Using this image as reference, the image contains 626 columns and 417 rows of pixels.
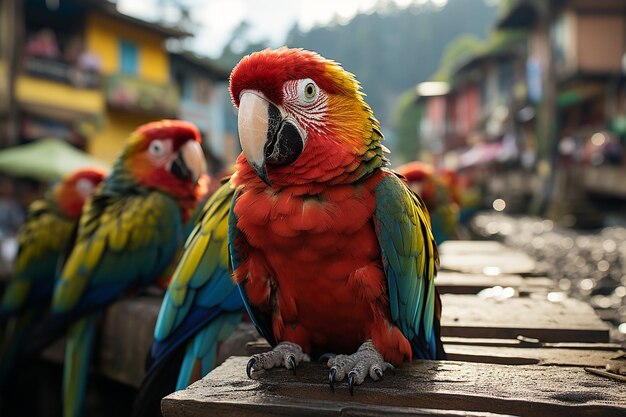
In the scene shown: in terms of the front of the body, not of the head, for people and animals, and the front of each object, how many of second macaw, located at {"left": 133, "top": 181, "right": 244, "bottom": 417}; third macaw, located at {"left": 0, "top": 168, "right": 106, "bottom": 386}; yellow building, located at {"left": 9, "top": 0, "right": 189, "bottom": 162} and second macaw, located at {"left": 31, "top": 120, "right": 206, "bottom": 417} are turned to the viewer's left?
0

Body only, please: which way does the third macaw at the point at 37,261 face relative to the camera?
to the viewer's right

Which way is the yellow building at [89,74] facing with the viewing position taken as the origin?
facing the viewer and to the right of the viewer

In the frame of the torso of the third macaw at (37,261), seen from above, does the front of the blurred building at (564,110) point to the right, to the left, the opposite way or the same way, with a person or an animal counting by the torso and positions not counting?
the opposite way

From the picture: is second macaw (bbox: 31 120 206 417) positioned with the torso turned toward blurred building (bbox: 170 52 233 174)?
no

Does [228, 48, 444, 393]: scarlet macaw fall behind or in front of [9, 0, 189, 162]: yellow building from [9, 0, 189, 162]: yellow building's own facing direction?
in front

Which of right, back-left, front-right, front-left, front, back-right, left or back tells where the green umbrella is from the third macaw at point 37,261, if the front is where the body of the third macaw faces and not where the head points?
left

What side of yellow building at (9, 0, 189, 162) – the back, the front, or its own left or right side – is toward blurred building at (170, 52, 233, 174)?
left

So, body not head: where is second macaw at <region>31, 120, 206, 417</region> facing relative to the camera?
to the viewer's right

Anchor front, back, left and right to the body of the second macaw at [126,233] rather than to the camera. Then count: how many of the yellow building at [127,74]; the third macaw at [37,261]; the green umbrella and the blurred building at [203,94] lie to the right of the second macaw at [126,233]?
0

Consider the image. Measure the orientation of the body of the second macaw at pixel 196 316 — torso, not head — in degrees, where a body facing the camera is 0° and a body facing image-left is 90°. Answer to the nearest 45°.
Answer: approximately 270°

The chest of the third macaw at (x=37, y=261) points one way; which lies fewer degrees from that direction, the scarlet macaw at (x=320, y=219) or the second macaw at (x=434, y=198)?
the second macaw

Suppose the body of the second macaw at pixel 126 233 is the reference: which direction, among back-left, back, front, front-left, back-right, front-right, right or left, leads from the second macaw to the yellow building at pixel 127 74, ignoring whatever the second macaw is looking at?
left
